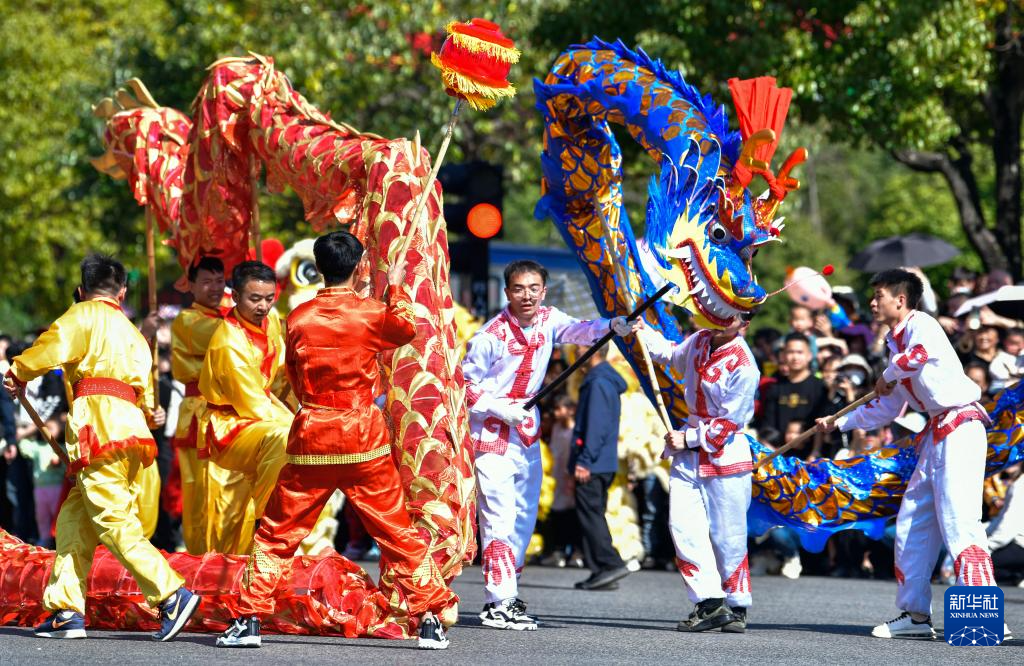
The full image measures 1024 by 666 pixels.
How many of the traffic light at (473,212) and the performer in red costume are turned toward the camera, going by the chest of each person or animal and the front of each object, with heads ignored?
1

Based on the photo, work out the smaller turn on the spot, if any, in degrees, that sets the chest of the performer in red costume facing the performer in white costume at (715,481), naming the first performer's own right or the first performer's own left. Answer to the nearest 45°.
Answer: approximately 45° to the first performer's own right

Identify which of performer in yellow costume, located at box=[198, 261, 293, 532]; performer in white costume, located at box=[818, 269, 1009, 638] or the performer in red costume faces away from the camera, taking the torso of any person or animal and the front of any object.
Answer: the performer in red costume

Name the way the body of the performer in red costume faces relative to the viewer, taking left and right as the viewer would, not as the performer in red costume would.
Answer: facing away from the viewer

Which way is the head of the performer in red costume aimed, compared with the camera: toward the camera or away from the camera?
away from the camera

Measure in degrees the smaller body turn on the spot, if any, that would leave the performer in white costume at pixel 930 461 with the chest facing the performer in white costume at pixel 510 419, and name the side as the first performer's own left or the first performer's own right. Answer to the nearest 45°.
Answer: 0° — they already face them

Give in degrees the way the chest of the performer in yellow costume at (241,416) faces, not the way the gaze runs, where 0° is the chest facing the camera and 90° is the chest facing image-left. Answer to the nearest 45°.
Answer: approximately 315°

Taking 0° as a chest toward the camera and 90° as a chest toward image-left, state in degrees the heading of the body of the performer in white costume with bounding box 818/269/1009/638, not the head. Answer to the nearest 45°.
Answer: approximately 90°

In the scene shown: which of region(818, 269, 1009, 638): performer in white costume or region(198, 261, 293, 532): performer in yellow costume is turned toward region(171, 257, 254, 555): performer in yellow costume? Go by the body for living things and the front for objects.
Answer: the performer in white costume

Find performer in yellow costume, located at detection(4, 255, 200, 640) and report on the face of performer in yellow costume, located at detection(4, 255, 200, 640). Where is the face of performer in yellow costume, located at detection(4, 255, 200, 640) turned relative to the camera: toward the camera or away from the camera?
away from the camera

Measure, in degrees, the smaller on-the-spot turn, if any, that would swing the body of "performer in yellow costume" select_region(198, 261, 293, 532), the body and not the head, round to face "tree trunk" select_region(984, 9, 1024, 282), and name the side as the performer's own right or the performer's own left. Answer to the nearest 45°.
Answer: approximately 90° to the performer's own left
